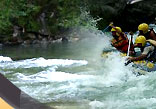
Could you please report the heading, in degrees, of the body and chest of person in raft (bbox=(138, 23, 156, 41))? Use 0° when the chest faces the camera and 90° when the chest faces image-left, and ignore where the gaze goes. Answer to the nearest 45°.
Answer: approximately 45°
